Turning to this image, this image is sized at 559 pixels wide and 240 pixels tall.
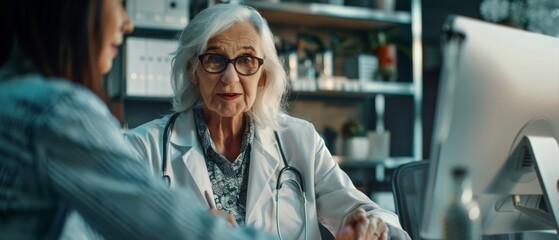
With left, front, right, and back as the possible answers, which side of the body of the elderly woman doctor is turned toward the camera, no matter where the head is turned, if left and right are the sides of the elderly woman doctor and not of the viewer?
front

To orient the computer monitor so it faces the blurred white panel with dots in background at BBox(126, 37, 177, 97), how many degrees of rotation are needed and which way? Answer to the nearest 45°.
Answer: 0° — it already faces it

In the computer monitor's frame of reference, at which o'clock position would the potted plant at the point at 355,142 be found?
The potted plant is roughly at 1 o'clock from the computer monitor.

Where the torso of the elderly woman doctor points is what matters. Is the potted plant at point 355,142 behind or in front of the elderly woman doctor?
behind

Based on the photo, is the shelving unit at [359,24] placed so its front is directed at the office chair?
yes

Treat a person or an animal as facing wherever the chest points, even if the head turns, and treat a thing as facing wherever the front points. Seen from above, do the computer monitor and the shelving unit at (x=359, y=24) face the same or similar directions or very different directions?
very different directions

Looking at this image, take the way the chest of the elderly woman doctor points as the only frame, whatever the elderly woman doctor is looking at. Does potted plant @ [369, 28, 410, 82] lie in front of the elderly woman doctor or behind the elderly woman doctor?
behind

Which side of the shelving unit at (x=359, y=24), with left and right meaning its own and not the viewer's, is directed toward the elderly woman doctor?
front

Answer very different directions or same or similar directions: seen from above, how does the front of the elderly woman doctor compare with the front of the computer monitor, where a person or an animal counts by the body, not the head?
very different directions

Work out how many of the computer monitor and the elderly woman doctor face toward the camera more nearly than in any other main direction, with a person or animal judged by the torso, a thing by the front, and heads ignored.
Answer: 1

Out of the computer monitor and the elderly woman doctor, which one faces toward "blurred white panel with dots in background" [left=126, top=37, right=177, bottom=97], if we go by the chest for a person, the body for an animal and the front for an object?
the computer monitor

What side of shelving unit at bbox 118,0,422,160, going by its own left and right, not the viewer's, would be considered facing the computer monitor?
front

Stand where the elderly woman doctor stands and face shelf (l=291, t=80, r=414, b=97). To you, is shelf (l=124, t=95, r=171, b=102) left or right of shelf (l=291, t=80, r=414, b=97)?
left

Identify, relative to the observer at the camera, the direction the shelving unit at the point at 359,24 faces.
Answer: facing the viewer

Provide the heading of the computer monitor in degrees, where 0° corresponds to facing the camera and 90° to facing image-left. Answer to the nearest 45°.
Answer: approximately 135°

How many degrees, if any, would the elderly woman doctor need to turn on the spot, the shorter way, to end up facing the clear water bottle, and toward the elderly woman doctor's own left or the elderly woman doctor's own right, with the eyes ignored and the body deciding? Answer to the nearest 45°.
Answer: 0° — they already face it

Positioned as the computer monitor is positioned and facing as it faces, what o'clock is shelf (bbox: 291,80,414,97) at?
The shelf is roughly at 1 o'clock from the computer monitor.
